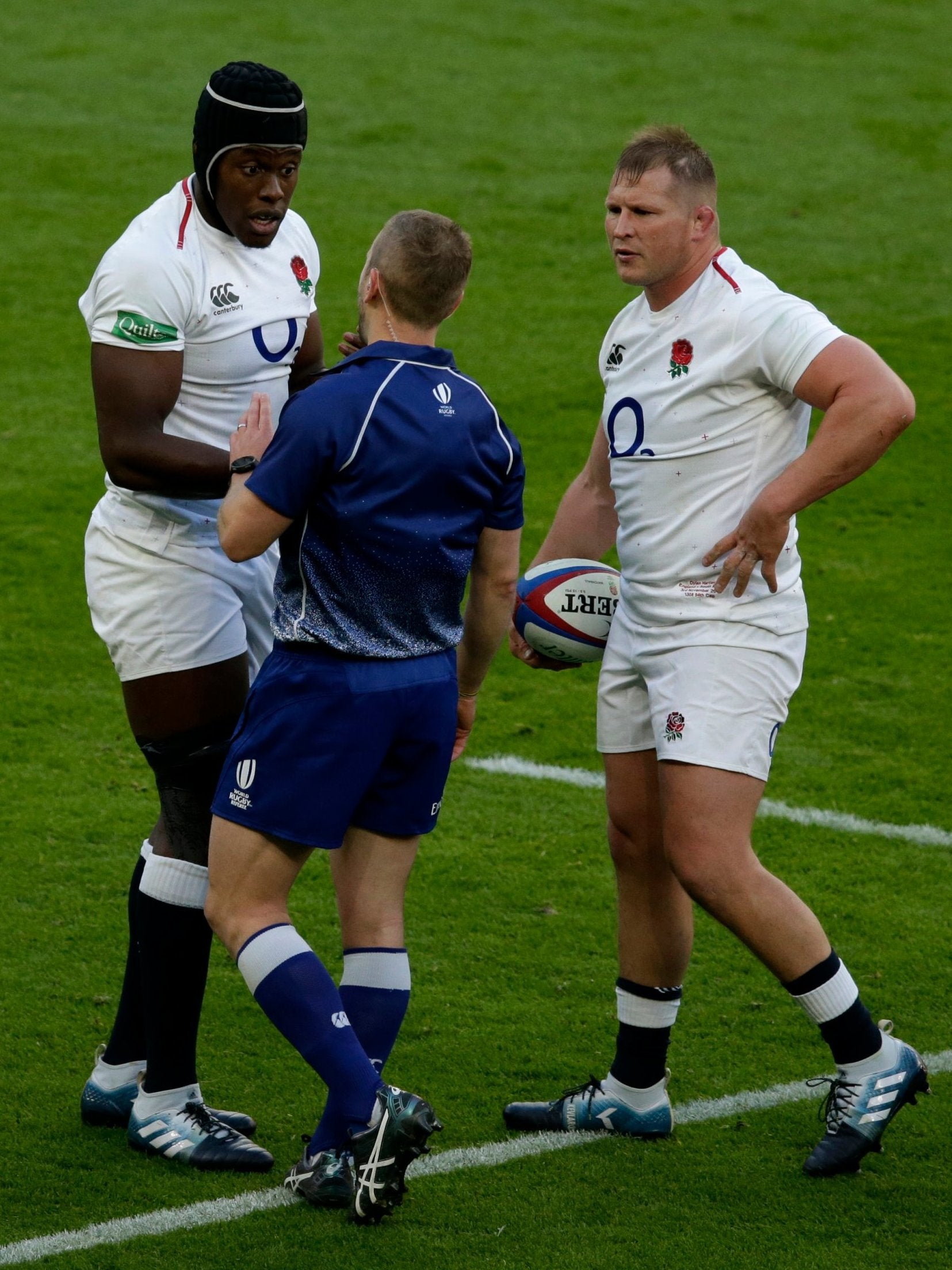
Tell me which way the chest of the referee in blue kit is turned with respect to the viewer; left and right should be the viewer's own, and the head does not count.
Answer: facing away from the viewer and to the left of the viewer

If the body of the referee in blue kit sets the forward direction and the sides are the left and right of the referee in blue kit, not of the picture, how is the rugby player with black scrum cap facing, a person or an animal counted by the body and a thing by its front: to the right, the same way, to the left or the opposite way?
the opposite way

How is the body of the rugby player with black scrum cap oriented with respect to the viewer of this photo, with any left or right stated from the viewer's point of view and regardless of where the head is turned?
facing the viewer and to the right of the viewer

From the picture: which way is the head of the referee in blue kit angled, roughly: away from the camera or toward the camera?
away from the camera

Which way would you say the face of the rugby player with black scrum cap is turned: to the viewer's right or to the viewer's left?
to the viewer's right

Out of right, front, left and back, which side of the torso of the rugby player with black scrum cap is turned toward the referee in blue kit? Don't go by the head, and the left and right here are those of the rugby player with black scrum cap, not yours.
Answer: front

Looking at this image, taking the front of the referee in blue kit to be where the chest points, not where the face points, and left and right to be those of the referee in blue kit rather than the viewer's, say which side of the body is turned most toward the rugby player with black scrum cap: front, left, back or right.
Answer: front
